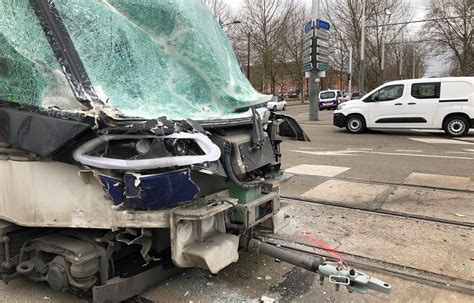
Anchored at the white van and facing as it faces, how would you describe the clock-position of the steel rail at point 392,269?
The steel rail is roughly at 9 o'clock from the white van.

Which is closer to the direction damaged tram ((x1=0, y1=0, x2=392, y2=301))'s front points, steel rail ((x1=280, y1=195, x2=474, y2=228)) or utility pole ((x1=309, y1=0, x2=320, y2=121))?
the steel rail

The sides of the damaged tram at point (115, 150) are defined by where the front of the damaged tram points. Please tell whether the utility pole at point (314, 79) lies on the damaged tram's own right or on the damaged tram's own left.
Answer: on the damaged tram's own left

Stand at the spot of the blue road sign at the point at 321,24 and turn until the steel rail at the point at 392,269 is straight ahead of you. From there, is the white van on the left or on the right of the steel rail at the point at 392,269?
left

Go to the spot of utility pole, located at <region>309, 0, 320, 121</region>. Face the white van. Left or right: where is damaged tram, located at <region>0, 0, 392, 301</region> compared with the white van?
right

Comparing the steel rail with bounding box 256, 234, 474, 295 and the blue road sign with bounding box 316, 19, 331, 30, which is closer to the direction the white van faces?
the blue road sign

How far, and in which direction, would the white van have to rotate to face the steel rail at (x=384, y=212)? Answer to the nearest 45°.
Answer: approximately 90° to its left

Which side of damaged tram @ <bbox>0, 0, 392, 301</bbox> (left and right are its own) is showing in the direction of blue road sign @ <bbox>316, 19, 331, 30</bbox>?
left

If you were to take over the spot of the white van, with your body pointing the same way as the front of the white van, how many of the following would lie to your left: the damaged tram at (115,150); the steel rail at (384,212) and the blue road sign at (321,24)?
2

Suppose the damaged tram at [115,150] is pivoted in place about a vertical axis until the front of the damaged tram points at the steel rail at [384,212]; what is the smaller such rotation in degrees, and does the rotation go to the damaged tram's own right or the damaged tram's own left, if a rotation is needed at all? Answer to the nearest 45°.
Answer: approximately 90° to the damaged tram's own left

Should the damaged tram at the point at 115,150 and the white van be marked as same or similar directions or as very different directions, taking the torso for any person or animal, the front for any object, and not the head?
very different directions

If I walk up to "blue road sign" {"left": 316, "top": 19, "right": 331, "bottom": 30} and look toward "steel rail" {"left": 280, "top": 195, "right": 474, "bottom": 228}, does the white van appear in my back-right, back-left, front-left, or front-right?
front-left

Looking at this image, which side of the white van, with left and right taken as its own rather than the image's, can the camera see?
left
